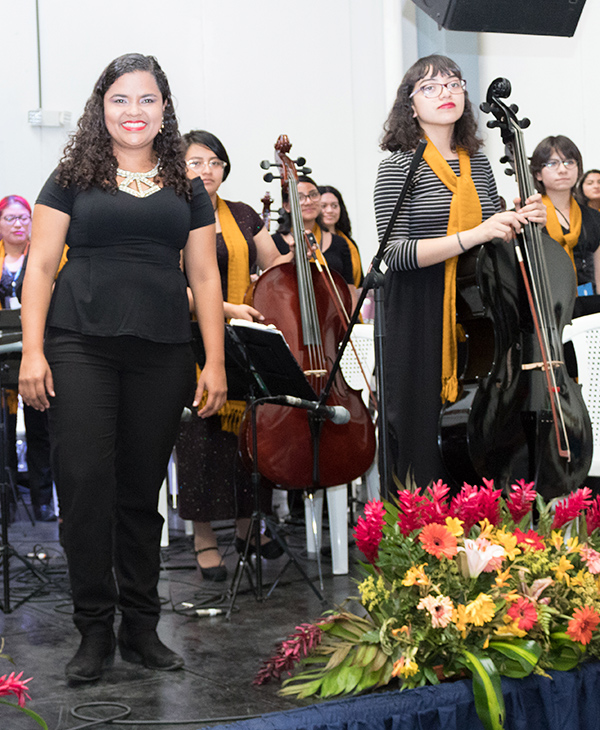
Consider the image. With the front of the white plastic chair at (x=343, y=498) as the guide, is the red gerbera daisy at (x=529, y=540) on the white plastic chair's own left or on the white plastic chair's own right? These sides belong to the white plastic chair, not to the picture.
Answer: on the white plastic chair's own left

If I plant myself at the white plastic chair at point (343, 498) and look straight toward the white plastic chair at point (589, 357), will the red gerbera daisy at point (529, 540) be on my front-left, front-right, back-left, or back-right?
front-right

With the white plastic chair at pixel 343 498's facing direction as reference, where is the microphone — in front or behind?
in front

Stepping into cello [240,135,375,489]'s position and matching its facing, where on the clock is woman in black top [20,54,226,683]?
The woman in black top is roughly at 1 o'clock from the cello.

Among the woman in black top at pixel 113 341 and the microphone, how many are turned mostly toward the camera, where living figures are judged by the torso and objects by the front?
1

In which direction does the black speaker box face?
toward the camera

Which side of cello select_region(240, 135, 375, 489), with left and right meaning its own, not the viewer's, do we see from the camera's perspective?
front

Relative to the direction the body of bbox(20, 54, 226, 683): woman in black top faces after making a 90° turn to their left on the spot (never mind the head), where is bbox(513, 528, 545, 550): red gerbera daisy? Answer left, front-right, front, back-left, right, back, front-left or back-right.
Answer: front-right

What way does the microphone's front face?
to the viewer's right
